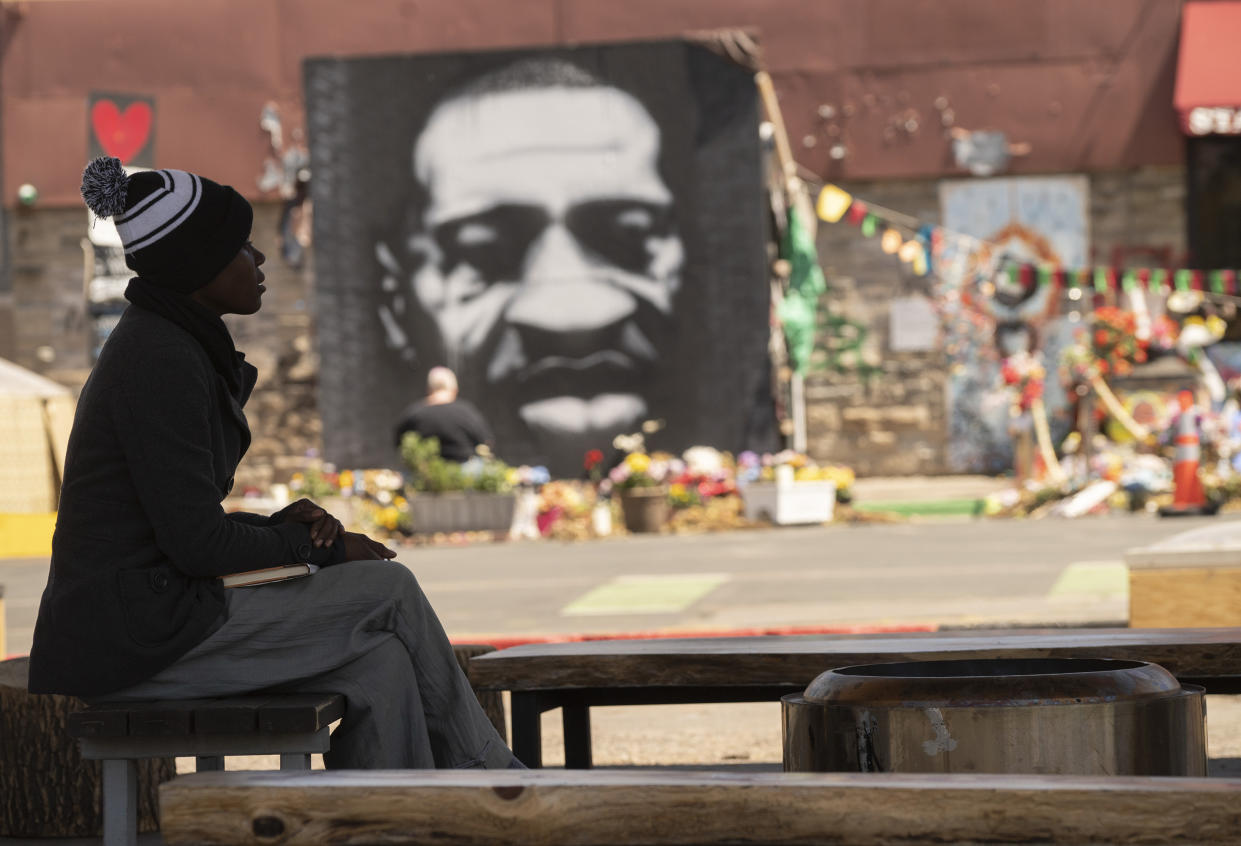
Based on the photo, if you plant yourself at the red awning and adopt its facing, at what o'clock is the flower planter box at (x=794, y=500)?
The flower planter box is roughly at 1 o'clock from the red awning.

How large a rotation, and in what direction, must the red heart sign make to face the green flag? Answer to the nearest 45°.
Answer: approximately 45° to its left

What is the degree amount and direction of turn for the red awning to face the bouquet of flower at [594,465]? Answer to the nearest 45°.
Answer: approximately 45° to its right

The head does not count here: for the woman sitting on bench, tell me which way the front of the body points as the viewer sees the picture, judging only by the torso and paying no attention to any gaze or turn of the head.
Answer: to the viewer's right

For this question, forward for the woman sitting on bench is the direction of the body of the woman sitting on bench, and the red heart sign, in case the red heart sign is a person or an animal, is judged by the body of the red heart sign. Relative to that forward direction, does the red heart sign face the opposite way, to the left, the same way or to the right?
to the right

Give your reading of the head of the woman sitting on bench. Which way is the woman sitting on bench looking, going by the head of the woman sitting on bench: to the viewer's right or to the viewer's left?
to the viewer's right

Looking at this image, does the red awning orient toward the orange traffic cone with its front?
yes

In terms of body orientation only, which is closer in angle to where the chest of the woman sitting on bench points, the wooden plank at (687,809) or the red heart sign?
the wooden plank

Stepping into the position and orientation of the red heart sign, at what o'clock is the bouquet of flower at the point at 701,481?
The bouquet of flower is roughly at 11 o'clock from the red heart sign.

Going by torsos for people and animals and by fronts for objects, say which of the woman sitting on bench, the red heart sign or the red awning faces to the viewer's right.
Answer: the woman sitting on bench
